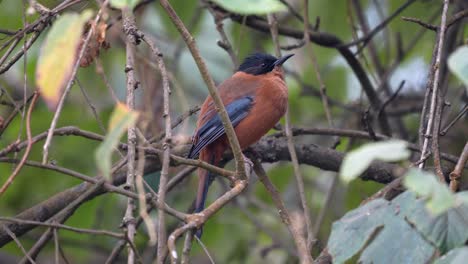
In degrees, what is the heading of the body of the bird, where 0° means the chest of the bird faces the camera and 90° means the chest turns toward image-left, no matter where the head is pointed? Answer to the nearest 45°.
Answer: approximately 270°

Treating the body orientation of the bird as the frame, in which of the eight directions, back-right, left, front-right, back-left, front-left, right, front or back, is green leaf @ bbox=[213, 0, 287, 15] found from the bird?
right
